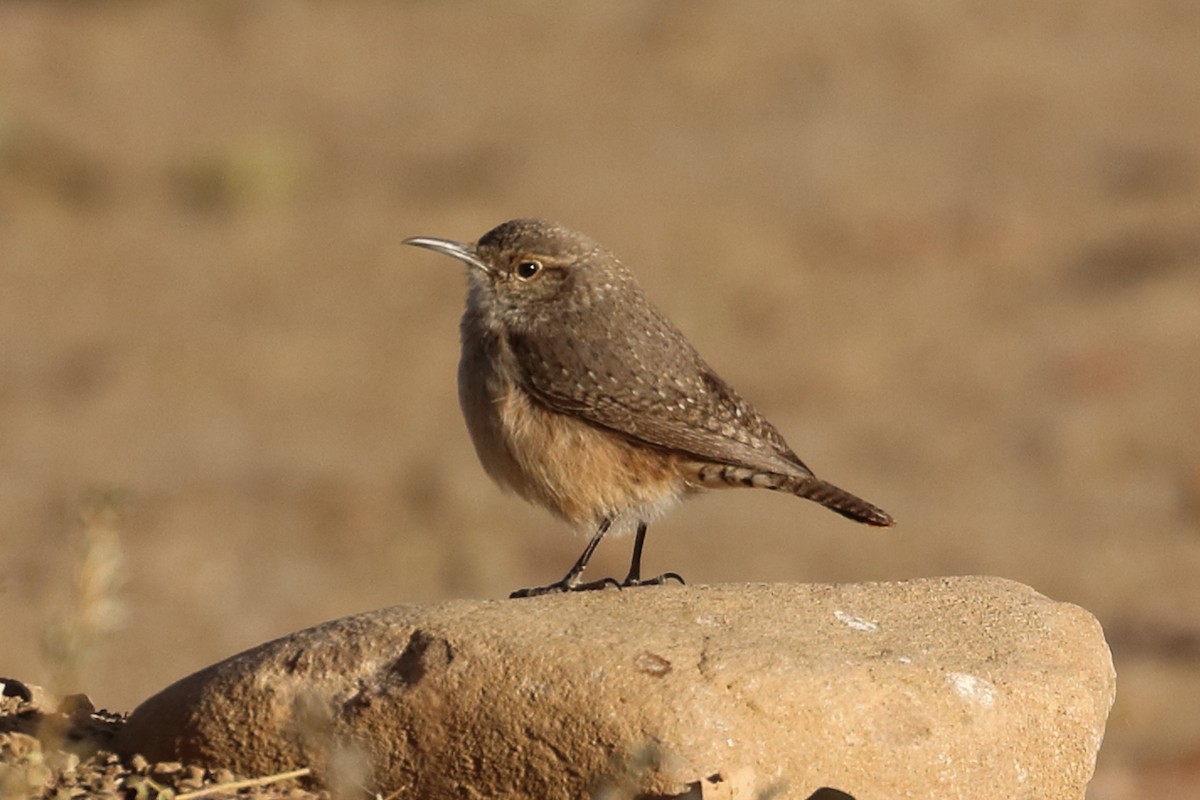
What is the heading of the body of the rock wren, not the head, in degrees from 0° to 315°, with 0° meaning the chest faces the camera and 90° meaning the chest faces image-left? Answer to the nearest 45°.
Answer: approximately 90°
